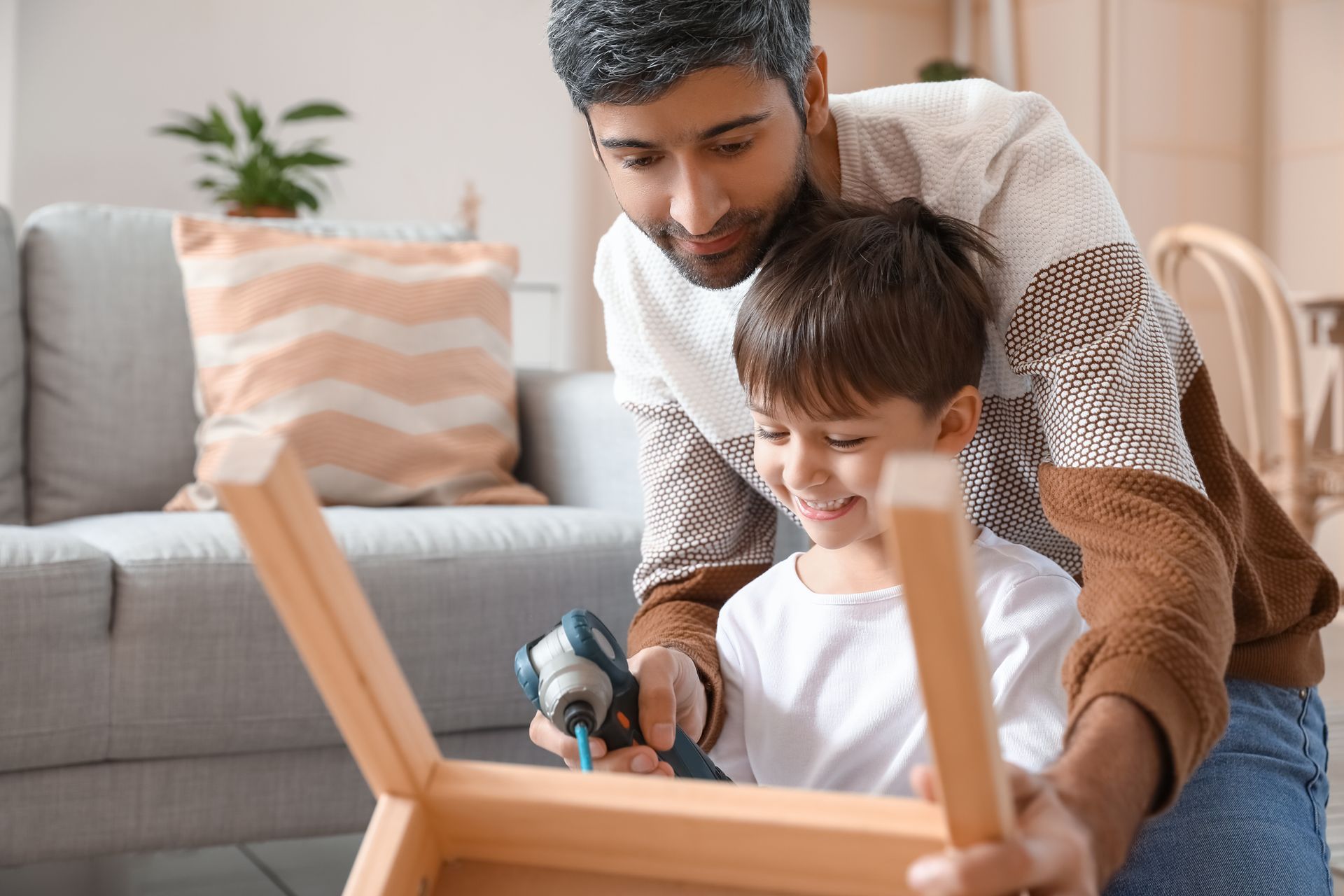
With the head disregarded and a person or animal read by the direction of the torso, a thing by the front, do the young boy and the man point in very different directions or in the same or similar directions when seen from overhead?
same or similar directions

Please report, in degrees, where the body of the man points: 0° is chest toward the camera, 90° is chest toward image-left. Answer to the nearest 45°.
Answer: approximately 45°

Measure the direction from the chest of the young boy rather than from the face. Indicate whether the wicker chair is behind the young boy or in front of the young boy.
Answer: behind

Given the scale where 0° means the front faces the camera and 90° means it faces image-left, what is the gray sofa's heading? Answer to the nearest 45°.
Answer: approximately 0°

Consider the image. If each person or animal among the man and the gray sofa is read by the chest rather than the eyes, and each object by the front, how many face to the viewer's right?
0

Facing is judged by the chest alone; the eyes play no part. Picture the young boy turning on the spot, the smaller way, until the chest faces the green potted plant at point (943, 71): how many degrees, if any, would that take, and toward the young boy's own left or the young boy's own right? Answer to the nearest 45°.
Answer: approximately 135° to the young boy's own right

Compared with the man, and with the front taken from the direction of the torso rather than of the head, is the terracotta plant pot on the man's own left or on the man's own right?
on the man's own right

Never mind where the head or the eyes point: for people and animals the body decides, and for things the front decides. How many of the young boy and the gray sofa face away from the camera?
0

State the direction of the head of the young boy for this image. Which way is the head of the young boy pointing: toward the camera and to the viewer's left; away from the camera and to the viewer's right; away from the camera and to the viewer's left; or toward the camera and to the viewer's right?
toward the camera and to the viewer's left

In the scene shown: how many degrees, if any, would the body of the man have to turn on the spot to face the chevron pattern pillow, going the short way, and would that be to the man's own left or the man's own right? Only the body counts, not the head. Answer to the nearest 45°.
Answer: approximately 90° to the man's own right

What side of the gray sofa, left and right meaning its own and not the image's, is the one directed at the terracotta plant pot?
back

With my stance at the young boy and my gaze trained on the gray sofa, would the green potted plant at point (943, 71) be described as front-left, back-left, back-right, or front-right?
front-right

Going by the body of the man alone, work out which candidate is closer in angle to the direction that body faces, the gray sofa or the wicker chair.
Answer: the gray sofa

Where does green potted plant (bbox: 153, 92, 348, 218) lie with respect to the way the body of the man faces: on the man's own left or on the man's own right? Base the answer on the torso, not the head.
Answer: on the man's own right
